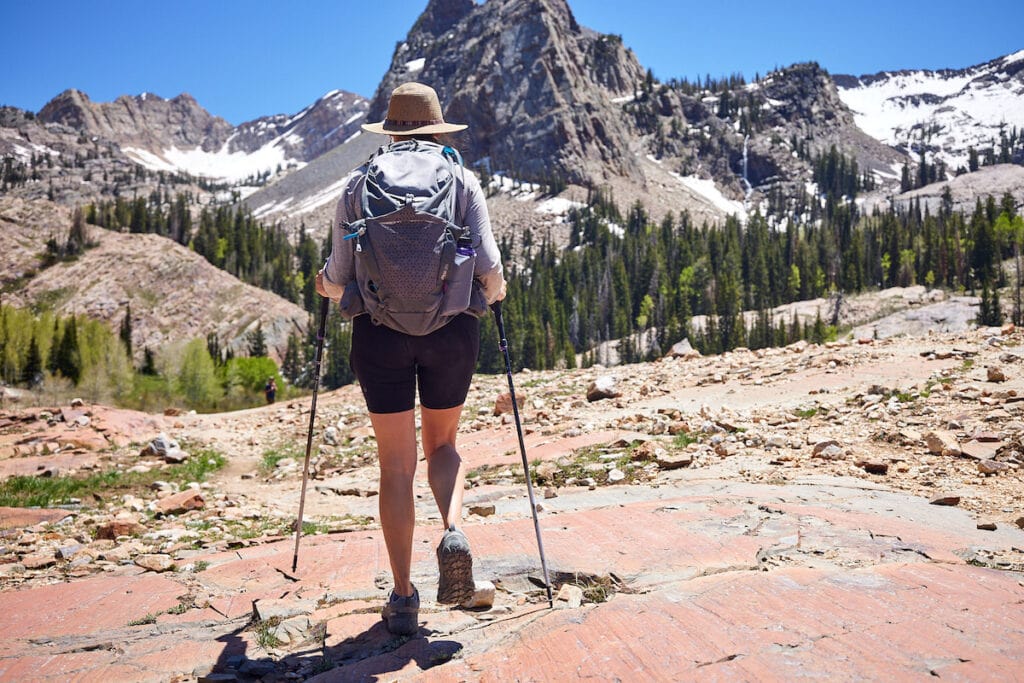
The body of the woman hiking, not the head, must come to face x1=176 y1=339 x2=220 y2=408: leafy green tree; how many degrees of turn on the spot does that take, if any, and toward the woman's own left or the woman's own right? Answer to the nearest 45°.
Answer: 0° — they already face it

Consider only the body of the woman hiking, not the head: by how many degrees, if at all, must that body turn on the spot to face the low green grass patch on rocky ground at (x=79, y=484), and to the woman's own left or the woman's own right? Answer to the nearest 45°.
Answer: approximately 45° to the woman's own left

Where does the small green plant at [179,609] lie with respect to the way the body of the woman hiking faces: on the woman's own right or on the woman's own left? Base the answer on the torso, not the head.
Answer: on the woman's own left

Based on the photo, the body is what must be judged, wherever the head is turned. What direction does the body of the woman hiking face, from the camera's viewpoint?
away from the camera

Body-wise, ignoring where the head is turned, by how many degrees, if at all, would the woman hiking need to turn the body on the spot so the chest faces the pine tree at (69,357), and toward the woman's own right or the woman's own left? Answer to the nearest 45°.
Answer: approximately 45° to the woman's own left

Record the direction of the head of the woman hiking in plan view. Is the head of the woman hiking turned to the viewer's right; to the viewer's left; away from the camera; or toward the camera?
away from the camera

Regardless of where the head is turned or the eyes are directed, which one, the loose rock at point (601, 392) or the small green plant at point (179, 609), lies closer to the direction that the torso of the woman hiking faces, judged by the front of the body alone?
the loose rock

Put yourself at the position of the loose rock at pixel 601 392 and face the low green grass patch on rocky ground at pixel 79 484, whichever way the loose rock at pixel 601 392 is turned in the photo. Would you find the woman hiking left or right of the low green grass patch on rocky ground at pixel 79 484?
left
